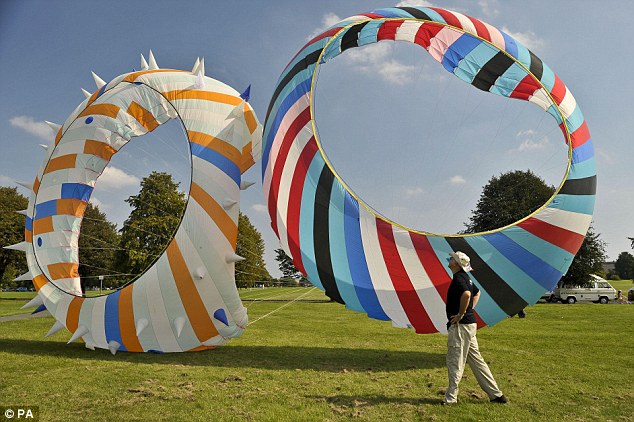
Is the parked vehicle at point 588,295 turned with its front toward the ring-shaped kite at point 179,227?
no

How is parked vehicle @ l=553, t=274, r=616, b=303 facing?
to the viewer's right

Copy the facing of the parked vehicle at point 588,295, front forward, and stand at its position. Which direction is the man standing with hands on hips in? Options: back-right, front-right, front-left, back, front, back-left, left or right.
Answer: right

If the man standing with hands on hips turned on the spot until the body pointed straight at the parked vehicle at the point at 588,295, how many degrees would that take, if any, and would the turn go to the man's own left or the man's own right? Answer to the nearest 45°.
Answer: approximately 90° to the man's own right

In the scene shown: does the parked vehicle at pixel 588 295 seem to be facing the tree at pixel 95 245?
no

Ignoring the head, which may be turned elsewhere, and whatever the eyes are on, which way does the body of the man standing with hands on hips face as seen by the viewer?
to the viewer's left

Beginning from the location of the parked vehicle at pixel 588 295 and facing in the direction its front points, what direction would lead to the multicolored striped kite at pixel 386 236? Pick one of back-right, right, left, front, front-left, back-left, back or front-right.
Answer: right

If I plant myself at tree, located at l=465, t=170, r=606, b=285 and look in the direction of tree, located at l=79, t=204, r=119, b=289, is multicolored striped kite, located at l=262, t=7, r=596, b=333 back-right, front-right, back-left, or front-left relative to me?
front-left

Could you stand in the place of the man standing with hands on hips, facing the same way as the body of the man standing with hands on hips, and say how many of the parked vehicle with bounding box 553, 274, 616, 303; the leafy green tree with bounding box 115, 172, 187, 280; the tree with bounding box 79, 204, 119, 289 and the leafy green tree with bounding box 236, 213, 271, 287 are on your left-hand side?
0

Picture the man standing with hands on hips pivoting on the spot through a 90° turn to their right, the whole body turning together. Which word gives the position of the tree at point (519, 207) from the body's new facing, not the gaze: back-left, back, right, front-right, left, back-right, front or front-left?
front

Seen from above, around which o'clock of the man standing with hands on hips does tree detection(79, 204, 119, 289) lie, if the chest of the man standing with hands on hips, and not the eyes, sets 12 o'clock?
The tree is roughly at 1 o'clock from the man standing with hands on hips.

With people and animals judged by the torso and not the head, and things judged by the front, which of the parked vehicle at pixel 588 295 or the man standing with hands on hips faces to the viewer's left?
the man standing with hands on hips

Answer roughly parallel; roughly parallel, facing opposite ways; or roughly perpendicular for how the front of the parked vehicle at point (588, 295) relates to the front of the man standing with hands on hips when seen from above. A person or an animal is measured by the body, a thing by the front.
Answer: roughly parallel, facing opposite ways
